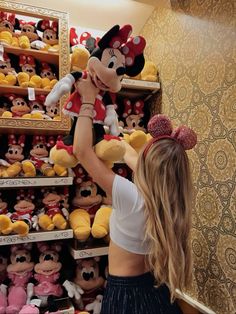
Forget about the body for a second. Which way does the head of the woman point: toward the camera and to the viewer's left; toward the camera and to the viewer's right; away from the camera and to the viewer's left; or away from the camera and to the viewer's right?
away from the camera and to the viewer's left

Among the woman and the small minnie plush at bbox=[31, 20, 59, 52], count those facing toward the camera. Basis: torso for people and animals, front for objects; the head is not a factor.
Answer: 1

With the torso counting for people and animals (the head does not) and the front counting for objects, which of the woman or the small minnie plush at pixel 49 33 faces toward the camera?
the small minnie plush

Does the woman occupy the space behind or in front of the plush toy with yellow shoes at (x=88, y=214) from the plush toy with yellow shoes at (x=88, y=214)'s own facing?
in front

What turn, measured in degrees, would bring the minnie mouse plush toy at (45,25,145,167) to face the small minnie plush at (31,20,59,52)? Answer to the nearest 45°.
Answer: approximately 180°

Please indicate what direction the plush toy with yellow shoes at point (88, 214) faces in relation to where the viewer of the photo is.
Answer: facing the viewer

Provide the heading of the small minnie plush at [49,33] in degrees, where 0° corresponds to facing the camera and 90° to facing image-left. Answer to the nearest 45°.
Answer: approximately 0°

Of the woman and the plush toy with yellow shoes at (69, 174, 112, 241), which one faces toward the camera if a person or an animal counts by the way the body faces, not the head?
the plush toy with yellow shoes

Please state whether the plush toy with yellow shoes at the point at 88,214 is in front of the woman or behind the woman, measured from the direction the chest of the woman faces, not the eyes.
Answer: in front

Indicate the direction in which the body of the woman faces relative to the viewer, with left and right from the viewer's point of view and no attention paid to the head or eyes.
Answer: facing away from the viewer and to the left of the viewer

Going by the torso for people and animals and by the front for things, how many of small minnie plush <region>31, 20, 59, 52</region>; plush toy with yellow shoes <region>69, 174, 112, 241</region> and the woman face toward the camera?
2

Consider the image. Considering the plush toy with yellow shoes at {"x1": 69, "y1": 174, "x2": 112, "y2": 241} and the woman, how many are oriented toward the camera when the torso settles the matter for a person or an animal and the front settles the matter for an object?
1
